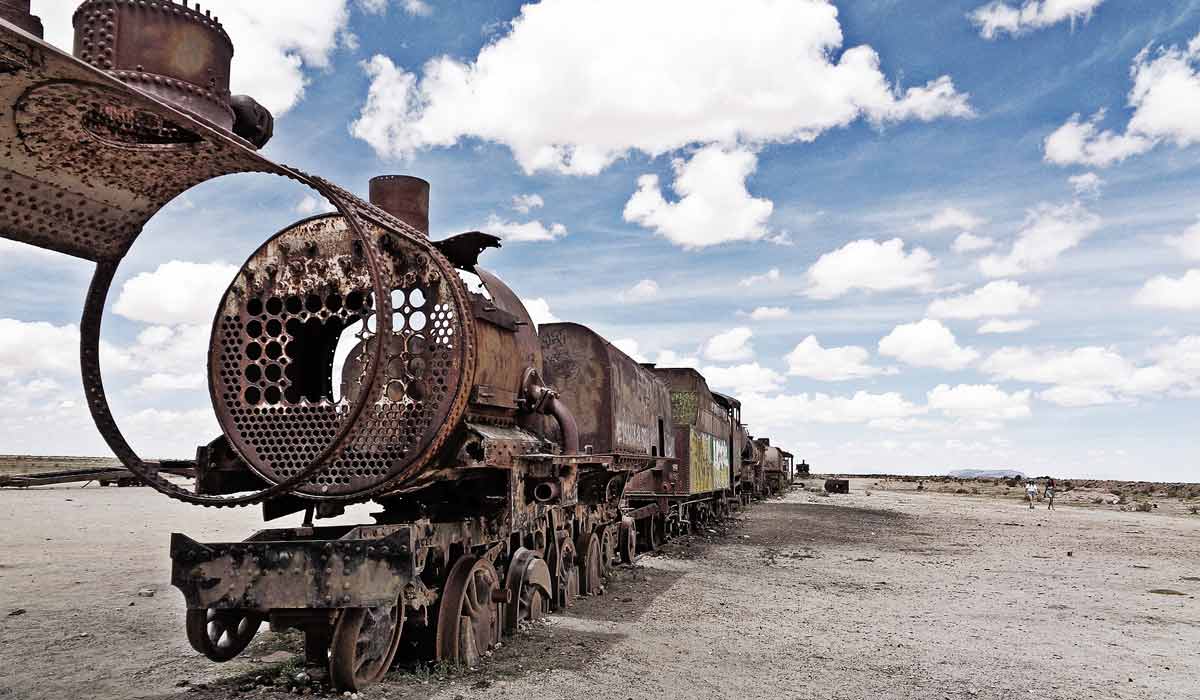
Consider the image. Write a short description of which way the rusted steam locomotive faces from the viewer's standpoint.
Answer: facing the viewer and to the left of the viewer
